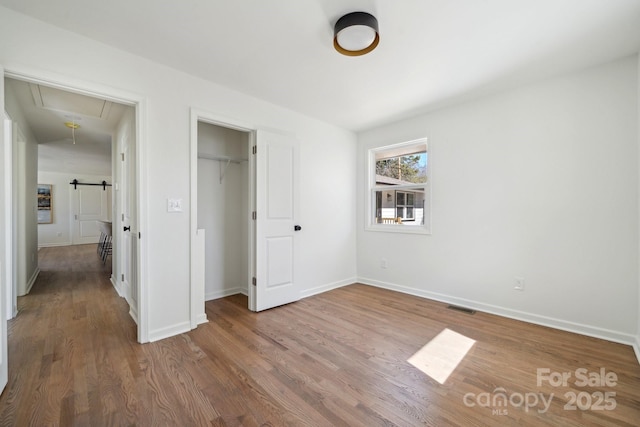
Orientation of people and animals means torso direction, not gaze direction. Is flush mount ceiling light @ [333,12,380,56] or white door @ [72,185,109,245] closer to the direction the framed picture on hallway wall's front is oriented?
the flush mount ceiling light

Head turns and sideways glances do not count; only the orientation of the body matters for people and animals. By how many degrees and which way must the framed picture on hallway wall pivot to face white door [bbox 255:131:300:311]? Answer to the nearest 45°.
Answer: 0° — it already faces it

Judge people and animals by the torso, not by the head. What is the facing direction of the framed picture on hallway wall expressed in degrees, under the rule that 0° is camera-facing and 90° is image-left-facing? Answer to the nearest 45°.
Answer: approximately 0°

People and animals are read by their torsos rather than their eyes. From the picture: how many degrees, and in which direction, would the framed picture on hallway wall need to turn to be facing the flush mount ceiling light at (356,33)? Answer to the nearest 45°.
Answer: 0° — it already faces it

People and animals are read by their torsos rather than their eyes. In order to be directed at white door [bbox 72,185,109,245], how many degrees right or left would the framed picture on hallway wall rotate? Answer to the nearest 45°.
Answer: approximately 90° to its left
